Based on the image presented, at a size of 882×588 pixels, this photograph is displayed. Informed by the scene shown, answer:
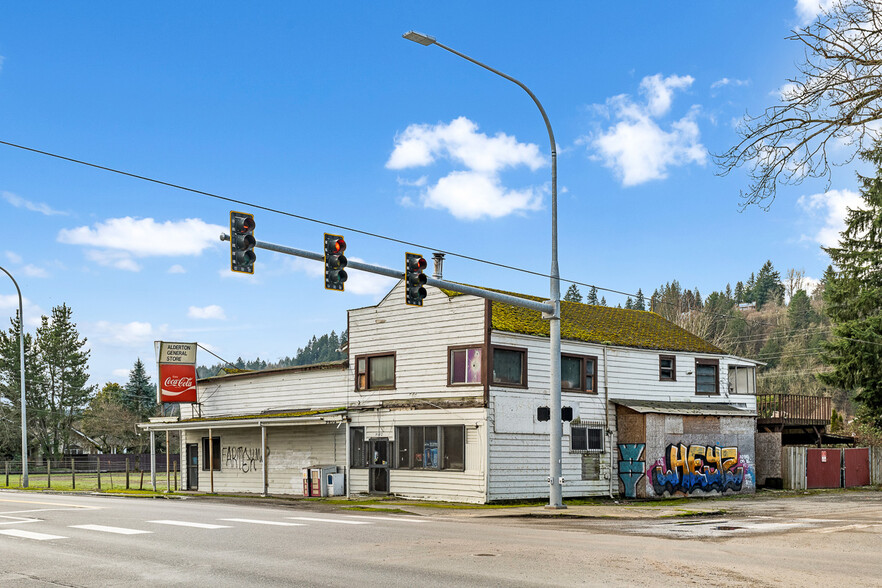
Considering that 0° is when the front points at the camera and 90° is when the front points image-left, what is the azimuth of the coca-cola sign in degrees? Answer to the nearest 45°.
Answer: approximately 0°

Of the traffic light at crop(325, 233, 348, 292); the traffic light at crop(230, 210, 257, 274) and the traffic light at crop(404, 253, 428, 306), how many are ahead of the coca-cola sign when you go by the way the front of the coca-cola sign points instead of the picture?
3

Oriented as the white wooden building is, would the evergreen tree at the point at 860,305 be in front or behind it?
behind

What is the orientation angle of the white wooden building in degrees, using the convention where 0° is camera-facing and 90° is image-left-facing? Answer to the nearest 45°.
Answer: approximately 45°

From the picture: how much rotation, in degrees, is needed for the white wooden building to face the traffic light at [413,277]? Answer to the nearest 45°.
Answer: approximately 45° to its left
